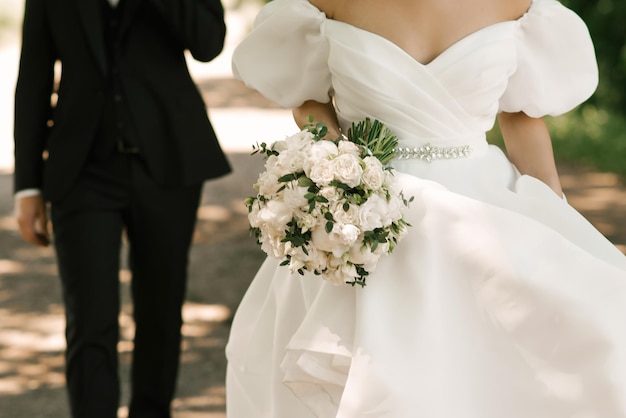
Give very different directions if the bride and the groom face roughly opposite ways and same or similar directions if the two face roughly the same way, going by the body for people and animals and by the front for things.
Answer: same or similar directions

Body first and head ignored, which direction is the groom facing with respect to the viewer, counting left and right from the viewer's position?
facing the viewer

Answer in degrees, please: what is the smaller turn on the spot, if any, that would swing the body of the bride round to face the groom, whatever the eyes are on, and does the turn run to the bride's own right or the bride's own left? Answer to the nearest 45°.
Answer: approximately 135° to the bride's own right

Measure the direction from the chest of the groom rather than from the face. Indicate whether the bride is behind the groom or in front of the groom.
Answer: in front

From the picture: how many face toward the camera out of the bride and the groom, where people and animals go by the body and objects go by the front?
2
